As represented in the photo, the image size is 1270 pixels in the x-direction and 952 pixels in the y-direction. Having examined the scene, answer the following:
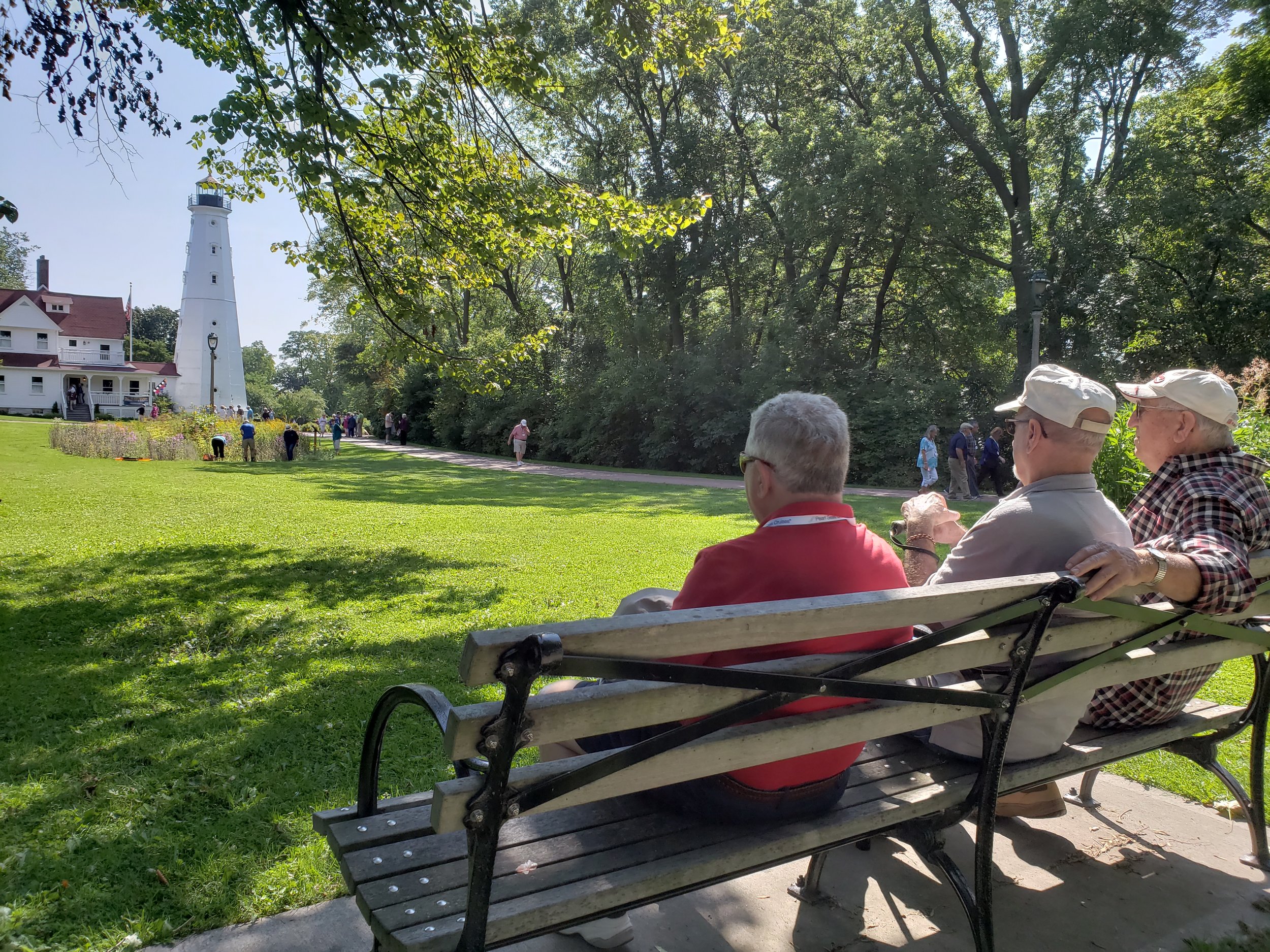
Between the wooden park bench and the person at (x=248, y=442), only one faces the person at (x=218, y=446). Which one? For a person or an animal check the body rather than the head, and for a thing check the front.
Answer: the wooden park bench

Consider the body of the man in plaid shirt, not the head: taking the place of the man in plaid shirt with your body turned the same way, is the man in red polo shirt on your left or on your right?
on your left

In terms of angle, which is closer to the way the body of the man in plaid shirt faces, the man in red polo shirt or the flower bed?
the flower bed

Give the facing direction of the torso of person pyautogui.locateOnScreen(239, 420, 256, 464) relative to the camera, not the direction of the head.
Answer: away from the camera

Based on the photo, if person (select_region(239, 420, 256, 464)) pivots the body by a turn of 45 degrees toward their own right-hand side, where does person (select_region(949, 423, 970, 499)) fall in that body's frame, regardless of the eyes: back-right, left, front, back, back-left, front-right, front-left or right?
right

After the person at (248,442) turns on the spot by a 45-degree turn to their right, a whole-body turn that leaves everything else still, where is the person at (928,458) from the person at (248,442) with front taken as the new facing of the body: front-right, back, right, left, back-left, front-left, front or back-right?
right

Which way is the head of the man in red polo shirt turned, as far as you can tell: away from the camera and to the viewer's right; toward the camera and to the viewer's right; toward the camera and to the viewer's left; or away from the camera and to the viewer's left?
away from the camera and to the viewer's left

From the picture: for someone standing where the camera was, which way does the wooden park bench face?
facing away from the viewer and to the left of the viewer

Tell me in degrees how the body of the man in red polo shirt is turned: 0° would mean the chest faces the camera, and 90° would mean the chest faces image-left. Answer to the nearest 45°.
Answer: approximately 135°
